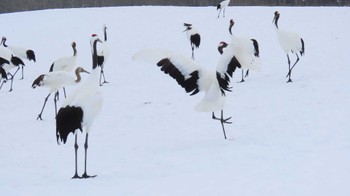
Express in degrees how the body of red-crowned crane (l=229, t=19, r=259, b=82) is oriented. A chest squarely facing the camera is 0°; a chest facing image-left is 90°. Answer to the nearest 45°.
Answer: approximately 90°

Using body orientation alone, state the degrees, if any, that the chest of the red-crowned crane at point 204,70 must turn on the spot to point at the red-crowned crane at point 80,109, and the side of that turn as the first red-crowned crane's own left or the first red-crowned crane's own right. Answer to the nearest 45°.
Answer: approximately 180°

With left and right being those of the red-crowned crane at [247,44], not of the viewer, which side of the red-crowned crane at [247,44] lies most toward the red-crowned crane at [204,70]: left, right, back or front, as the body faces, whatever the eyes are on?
left

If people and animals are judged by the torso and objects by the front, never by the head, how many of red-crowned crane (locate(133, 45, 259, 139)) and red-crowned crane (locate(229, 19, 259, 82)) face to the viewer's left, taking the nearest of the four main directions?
1

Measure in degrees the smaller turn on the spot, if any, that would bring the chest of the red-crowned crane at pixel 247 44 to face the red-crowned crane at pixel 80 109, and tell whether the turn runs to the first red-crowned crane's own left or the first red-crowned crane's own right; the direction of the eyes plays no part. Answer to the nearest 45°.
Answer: approximately 90° to the first red-crowned crane's own left

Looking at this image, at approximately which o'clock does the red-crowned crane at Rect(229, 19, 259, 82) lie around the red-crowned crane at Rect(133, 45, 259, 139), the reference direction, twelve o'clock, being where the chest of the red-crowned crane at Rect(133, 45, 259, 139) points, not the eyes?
the red-crowned crane at Rect(229, 19, 259, 82) is roughly at 11 o'clock from the red-crowned crane at Rect(133, 45, 259, 139).

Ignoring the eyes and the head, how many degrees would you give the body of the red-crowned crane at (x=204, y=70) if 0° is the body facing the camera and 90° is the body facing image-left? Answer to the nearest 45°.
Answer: approximately 225°
